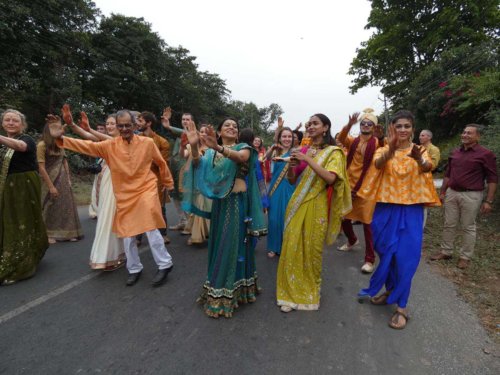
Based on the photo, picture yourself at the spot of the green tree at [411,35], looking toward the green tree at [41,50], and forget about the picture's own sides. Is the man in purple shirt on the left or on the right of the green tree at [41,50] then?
left

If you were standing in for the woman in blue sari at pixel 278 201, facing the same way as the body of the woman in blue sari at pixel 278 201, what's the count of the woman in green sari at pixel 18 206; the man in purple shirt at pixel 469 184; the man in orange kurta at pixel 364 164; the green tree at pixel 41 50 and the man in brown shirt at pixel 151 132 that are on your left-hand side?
2

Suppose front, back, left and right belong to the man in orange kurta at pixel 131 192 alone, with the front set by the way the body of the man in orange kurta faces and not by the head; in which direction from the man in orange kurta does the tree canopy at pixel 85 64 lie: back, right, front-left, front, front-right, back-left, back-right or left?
back

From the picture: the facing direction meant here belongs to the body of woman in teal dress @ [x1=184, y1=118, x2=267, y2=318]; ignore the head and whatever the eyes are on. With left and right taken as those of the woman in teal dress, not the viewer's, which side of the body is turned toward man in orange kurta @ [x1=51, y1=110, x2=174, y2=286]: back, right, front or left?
right

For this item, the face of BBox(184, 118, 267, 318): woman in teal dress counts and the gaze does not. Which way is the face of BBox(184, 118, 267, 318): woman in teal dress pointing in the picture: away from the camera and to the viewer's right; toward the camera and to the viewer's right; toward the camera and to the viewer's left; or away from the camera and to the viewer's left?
toward the camera and to the viewer's right

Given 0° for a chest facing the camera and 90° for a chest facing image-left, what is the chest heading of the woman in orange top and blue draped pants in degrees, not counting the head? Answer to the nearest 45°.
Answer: approximately 0°

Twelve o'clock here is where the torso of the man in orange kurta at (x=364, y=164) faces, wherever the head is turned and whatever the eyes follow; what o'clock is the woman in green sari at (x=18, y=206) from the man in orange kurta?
The woman in green sari is roughly at 2 o'clock from the man in orange kurta.

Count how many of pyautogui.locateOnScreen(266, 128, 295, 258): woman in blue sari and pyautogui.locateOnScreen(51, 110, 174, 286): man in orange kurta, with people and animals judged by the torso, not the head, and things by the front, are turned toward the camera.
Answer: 2
